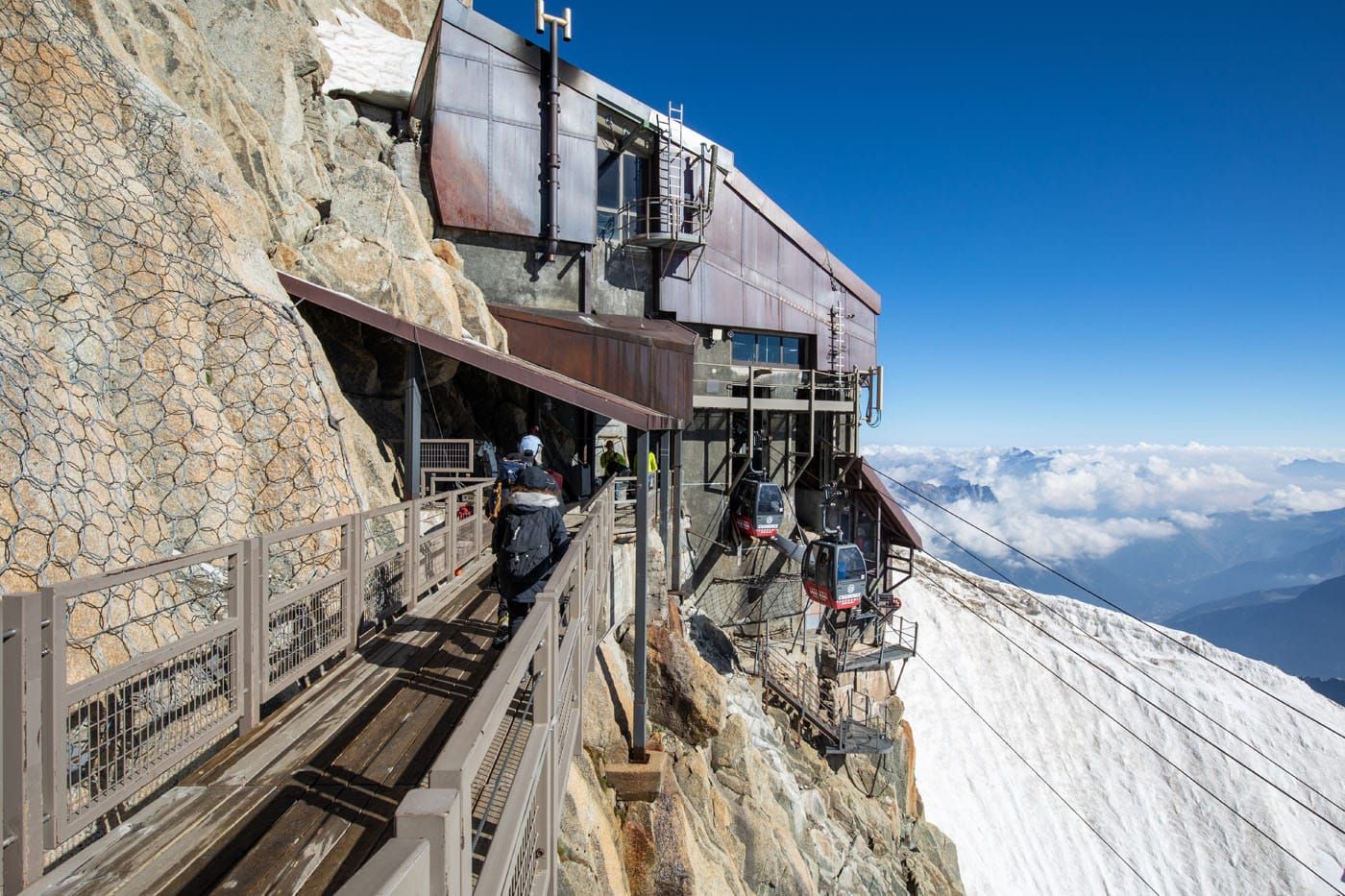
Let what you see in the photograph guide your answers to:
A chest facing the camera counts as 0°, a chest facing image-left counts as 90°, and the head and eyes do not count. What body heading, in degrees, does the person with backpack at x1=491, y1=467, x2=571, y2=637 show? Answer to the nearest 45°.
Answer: approximately 180°

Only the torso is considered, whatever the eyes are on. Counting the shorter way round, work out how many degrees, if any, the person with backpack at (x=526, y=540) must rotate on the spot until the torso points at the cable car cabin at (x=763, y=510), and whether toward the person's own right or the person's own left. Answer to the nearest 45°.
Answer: approximately 45° to the person's own right

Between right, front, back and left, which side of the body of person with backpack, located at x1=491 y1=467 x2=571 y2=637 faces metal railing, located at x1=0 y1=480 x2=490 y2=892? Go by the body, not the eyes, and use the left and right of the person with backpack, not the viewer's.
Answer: back

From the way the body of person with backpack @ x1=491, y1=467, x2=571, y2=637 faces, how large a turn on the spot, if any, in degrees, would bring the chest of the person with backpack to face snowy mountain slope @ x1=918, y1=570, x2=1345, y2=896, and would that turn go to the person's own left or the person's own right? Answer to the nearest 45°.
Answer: approximately 45° to the person's own right

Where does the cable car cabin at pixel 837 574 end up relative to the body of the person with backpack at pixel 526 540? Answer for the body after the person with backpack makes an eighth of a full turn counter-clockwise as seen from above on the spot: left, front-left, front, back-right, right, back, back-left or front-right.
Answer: right

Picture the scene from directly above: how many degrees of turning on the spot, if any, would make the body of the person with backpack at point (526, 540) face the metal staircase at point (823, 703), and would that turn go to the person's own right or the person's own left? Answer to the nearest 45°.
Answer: approximately 45° to the person's own right

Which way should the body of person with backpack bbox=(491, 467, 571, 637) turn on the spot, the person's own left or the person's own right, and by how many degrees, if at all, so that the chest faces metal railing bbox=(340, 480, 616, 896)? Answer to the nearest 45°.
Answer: approximately 180°

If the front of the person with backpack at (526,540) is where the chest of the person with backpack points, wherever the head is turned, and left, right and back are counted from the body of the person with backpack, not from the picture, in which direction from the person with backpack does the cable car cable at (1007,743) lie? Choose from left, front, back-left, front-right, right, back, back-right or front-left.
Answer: front-right
